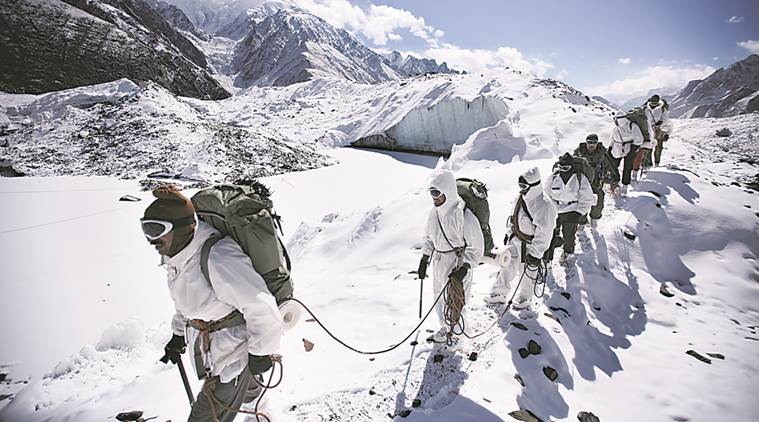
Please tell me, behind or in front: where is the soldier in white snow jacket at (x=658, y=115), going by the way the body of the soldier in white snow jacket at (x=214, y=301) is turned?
behind

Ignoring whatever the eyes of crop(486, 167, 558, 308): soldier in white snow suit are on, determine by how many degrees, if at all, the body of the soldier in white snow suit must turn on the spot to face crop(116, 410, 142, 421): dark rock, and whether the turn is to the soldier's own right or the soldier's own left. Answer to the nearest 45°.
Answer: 0° — they already face it

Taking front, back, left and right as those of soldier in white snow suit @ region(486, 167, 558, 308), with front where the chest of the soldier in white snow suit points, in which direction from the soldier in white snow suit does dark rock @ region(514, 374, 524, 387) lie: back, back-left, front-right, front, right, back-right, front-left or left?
front-left

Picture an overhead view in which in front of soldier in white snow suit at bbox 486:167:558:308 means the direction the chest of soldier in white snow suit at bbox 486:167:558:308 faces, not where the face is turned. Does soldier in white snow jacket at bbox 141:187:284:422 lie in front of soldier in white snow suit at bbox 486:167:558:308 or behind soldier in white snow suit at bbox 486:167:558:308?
in front

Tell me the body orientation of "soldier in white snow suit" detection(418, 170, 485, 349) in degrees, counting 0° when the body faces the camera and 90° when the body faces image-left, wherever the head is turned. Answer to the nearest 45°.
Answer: approximately 45°

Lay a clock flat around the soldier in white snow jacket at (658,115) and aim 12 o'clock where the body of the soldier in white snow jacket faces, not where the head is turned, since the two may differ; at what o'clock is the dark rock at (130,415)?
The dark rock is roughly at 11 o'clock from the soldier in white snow jacket.

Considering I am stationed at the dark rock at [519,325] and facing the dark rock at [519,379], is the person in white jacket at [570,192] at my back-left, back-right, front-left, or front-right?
back-left

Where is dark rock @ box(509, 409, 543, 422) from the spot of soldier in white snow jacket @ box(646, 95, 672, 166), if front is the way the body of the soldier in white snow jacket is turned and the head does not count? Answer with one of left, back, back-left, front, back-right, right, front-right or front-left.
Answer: front-left

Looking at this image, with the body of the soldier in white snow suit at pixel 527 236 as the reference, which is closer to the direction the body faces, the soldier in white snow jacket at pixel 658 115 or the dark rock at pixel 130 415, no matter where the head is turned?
the dark rock

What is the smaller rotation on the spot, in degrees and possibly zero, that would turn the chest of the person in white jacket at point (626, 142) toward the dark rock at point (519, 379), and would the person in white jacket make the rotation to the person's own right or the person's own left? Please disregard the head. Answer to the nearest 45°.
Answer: approximately 45° to the person's own left

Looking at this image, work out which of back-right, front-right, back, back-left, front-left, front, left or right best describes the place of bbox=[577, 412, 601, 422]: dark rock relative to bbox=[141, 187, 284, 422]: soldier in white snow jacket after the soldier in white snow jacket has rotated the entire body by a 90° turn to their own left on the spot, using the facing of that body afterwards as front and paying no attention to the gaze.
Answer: front-left

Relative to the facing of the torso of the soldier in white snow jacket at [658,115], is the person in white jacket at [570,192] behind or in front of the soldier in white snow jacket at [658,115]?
in front

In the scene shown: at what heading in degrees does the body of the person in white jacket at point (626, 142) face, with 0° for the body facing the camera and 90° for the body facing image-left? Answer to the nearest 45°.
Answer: approximately 45°
